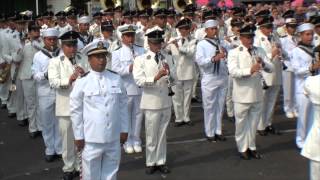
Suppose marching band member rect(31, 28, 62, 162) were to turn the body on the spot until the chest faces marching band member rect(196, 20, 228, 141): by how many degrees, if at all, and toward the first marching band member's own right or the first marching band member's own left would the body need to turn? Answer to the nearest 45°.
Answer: approximately 45° to the first marching band member's own left

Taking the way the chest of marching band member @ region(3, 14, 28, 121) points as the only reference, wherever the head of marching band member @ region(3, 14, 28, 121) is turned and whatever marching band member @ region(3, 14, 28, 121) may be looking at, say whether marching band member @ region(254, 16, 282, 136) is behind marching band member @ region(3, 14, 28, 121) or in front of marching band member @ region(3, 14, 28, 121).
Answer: in front

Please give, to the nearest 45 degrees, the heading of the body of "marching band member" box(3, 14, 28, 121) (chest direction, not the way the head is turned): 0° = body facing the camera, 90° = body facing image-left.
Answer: approximately 315°

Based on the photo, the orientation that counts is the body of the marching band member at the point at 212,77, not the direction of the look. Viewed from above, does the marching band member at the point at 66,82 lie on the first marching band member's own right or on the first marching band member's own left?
on the first marching band member's own right

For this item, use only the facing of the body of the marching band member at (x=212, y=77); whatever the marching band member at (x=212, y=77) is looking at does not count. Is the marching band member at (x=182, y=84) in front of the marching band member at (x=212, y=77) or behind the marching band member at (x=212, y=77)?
behind

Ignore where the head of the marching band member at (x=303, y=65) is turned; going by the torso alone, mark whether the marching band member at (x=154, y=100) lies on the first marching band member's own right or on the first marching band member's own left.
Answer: on the first marching band member's own right

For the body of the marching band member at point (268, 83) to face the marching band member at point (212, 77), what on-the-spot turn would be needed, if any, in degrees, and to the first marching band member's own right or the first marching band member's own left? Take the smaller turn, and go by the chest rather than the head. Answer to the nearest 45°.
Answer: approximately 90° to the first marching band member's own right
